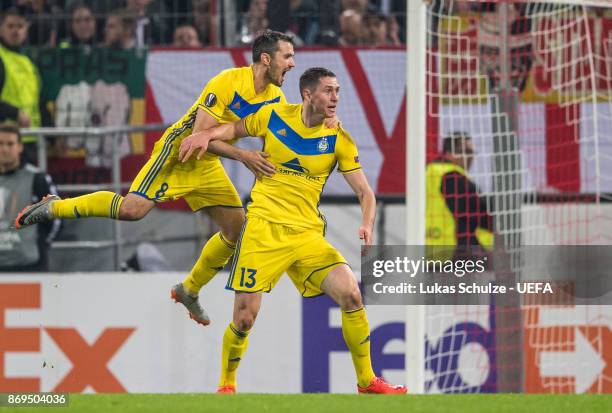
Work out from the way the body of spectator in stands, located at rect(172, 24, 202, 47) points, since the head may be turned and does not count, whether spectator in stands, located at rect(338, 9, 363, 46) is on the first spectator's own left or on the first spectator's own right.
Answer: on the first spectator's own left

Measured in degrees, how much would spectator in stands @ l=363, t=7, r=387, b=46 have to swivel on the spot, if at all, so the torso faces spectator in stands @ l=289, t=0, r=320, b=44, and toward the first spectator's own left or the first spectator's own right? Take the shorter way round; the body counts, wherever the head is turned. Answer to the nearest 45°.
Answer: approximately 90° to the first spectator's own right

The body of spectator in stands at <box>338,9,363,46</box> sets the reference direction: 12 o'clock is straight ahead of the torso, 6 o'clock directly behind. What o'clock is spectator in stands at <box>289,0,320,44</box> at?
spectator in stands at <box>289,0,320,44</box> is roughly at 3 o'clock from spectator in stands at <box>338,9,363,46</box>.

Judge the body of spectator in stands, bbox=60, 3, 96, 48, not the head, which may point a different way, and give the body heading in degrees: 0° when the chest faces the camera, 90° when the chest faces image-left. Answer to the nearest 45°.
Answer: approximately 0°

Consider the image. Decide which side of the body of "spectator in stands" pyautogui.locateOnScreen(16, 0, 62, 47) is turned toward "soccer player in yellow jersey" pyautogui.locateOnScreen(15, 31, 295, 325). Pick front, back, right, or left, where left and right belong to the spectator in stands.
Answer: front

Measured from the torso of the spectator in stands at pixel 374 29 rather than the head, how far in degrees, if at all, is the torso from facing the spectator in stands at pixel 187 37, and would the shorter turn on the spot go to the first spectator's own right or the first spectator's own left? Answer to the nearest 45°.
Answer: approximately 90° to the first spectator's own right

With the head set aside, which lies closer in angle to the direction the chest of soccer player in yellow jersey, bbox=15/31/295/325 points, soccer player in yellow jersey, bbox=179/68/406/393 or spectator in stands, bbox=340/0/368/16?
the soccer player in yellow jersey
